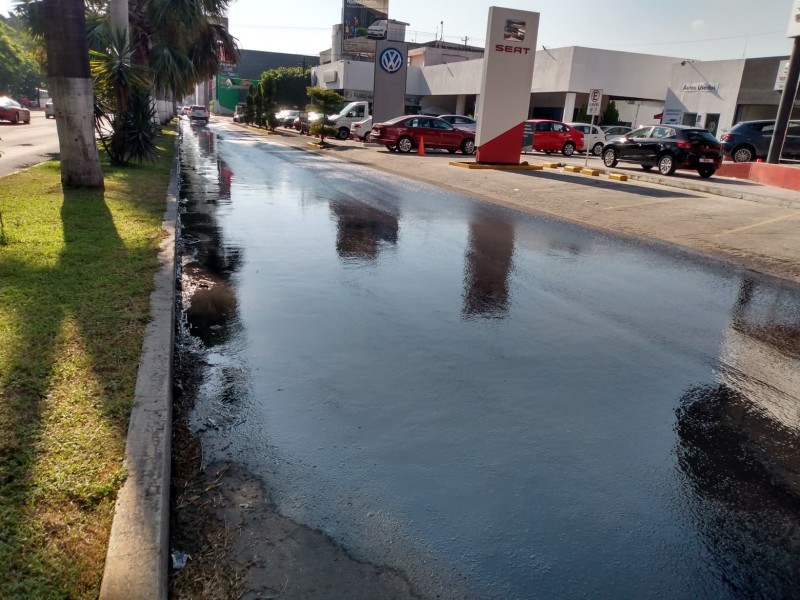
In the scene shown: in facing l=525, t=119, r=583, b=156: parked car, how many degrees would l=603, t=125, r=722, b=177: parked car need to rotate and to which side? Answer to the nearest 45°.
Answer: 0° — it already faces it

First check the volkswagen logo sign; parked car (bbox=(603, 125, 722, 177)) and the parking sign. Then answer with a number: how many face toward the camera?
2

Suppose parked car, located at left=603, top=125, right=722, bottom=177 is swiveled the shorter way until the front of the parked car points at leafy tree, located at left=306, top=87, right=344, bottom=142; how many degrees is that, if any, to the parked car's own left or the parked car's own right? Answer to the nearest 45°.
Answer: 0° — it already faces it

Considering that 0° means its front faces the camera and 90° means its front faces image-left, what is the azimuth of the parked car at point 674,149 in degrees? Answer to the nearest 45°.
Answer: approximately 135°

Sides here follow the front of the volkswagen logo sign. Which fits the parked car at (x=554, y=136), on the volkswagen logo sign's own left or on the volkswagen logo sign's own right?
on the volkswagen logo sign's own left

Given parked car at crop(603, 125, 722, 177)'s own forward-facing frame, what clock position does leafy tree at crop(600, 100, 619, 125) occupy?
The leafy tree is roughly at 1 o'clock from the parked car.

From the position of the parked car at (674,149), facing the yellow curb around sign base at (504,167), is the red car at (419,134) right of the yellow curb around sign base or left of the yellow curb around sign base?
right

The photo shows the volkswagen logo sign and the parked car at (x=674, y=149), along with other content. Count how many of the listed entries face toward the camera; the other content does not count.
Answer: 1

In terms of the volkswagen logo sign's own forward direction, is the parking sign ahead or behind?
ahead

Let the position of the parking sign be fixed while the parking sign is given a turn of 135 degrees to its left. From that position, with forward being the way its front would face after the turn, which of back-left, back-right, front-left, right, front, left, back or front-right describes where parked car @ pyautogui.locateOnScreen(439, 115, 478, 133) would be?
left

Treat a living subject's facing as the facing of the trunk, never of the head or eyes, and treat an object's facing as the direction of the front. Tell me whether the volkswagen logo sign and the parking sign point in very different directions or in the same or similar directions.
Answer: same or similar directions

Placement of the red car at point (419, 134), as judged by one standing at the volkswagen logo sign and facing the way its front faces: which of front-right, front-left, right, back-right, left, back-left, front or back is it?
front

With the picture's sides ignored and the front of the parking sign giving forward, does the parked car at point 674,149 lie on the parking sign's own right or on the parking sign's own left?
on the parking sign's own left

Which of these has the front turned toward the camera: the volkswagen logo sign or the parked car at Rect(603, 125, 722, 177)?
the volkswagen logo sign

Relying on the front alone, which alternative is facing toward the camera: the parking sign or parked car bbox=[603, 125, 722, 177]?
the parking sign

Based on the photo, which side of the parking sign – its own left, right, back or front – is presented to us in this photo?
front

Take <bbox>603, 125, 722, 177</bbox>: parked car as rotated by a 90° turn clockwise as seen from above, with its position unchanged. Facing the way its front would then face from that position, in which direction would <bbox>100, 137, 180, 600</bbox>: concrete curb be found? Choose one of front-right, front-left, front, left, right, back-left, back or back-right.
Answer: back-right
